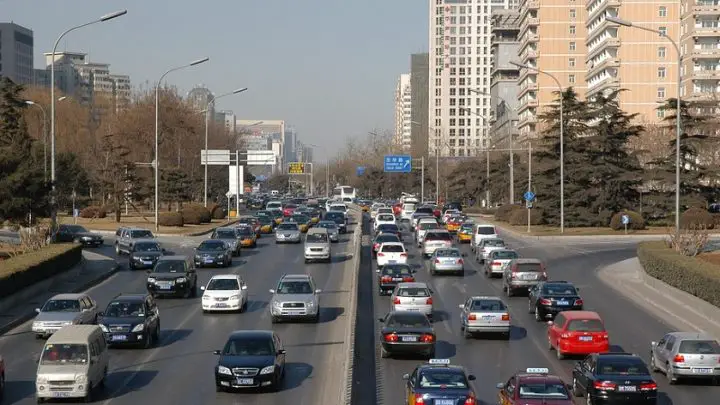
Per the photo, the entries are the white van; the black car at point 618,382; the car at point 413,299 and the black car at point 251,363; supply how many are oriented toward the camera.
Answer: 2

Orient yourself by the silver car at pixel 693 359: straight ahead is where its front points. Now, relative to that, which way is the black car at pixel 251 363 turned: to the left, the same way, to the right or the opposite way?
the opposite way

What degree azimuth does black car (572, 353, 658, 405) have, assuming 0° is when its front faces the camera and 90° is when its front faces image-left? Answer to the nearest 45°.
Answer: approximately 180°

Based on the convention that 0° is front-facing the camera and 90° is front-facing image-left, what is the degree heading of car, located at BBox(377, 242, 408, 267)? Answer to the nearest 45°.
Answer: approximately 180°

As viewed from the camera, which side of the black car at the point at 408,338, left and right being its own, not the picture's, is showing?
back

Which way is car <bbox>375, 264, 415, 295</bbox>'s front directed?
away from the camera

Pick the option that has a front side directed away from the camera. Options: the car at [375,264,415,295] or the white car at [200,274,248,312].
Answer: the car

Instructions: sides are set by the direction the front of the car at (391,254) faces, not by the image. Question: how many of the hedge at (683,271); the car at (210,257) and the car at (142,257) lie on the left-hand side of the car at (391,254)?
2

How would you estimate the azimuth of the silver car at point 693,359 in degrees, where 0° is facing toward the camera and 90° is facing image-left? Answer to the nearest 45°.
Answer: approximately 135°

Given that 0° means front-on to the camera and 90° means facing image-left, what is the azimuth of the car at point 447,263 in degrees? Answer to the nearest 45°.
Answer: approximately 180°

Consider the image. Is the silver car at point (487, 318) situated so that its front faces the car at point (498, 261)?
yes

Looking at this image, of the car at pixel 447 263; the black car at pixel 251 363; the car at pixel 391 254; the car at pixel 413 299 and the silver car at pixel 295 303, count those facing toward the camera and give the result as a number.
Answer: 2

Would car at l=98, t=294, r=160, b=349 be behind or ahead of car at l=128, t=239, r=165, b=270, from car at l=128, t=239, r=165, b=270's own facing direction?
ahead

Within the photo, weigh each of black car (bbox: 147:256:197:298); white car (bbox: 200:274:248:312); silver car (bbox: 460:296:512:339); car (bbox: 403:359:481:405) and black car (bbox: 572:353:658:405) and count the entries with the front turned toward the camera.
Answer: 2

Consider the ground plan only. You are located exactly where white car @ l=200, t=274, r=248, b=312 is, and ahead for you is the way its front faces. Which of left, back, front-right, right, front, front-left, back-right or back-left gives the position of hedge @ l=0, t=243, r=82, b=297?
back-right

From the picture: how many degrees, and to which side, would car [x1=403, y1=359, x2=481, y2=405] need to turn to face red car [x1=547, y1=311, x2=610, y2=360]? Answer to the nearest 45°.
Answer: approximately 45° to its right

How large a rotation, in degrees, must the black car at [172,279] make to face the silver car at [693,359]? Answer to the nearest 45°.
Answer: approximately 45° to its left

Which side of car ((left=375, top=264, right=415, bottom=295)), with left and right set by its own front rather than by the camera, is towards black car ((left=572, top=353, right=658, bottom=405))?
back
